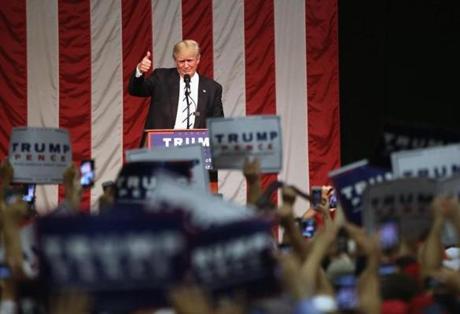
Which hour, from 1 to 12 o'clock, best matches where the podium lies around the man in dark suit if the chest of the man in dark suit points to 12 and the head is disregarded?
The podium is roughly at 12 o'clock from the man in dark suit.

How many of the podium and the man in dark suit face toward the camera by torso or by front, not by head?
2

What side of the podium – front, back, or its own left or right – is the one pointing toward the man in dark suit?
back

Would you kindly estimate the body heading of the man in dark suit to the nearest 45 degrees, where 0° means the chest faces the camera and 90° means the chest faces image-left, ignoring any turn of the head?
approximately 0°
